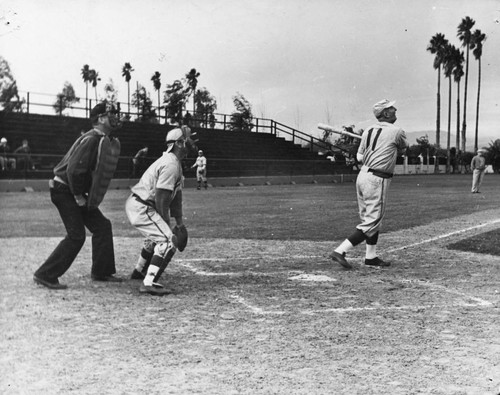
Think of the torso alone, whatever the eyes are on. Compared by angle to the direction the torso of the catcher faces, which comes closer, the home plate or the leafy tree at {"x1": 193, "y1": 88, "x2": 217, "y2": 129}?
the home plate

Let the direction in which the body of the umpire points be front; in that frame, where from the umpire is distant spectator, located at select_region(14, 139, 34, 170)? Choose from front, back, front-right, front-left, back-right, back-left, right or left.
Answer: left

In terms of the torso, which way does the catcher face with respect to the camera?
to the viewer's right

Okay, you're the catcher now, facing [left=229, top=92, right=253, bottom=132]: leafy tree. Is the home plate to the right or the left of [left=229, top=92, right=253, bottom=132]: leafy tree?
right

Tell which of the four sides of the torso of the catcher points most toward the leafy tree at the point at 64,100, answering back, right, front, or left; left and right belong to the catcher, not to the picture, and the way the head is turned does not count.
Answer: left

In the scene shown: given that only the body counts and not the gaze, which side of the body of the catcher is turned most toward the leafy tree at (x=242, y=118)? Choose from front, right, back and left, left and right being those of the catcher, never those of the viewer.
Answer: left

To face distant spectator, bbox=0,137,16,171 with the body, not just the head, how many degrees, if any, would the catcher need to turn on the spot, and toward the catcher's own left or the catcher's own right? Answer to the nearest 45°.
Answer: approximately 90° to the catcher's own left

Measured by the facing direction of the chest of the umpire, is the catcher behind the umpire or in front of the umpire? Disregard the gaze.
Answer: in front

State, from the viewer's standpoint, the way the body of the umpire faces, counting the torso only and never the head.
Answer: to the viewer's right

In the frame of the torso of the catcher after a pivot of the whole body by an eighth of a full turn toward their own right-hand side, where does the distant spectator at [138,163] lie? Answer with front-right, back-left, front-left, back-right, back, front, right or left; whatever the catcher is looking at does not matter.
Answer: back-left

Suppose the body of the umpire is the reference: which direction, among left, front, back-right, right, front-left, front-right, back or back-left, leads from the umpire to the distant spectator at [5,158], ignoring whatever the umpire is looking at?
left

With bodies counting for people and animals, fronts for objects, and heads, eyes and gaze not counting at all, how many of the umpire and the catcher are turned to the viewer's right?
2

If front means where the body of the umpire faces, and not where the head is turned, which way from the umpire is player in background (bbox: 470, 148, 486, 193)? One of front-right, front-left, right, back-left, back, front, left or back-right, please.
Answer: front-left
